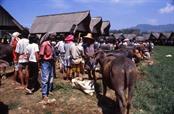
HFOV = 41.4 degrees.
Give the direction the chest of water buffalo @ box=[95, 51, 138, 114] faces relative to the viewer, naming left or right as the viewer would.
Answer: facing away from the viewer and to the left of the viewer

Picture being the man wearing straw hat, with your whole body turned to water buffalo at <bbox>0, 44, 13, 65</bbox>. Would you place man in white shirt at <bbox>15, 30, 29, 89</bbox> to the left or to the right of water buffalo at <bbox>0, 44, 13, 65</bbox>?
left
